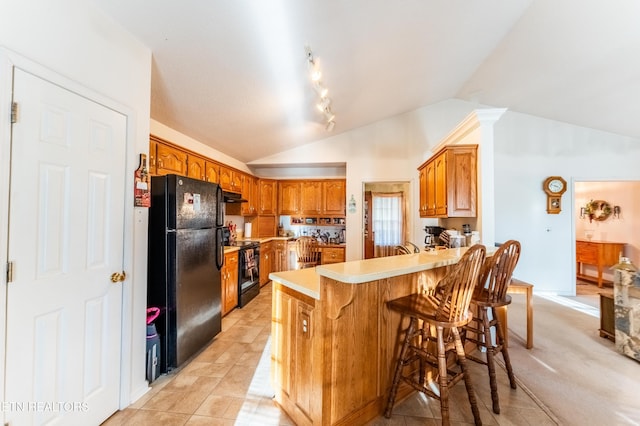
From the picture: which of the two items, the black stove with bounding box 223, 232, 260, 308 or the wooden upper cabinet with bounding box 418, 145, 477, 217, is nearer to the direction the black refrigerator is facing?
the wooden upper cabinet

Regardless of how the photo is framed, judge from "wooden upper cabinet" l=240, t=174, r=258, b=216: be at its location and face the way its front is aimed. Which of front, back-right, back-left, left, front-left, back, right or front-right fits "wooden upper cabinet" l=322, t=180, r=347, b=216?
front-left

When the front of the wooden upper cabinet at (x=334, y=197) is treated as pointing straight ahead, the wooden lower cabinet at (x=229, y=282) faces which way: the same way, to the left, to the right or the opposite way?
to the left

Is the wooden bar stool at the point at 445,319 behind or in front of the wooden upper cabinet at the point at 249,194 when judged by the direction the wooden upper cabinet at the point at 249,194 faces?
in front

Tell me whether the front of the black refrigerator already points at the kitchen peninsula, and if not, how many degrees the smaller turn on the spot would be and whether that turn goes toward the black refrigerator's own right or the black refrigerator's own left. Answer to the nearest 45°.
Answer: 0° — it already faces it

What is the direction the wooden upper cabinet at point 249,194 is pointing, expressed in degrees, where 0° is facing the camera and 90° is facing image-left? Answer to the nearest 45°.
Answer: approximately 315°

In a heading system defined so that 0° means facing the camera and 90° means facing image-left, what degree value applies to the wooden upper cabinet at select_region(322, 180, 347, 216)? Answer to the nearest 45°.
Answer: approximately 0°
